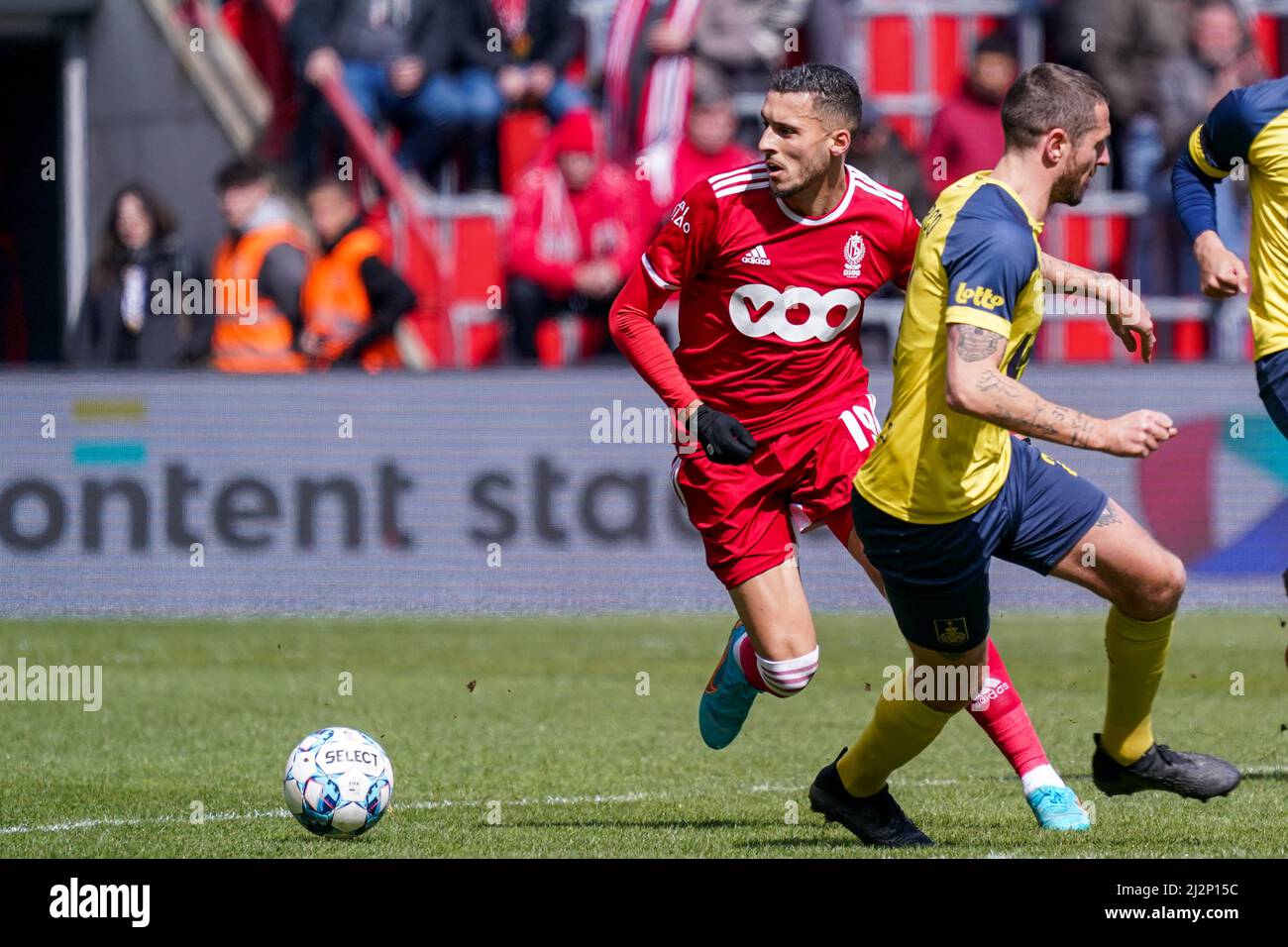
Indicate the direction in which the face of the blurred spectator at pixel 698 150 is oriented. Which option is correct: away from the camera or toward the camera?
toward the camera

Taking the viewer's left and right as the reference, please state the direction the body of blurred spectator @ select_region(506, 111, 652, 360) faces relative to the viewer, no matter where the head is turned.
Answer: facing the viewer

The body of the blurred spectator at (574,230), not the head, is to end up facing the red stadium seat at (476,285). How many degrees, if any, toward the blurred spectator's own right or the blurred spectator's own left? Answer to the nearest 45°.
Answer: approximately 135° to the blurred spectator's own right

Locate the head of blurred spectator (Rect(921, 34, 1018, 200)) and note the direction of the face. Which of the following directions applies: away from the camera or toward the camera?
toward the camera

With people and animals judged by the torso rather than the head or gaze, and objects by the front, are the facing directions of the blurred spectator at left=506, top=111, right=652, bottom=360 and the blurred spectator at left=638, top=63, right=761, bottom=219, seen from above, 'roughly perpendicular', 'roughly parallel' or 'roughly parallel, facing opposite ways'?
roughly parallel

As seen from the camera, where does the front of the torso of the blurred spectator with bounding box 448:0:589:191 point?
toward the camera

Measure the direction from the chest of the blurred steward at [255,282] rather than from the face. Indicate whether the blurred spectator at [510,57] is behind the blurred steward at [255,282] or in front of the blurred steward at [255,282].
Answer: behind

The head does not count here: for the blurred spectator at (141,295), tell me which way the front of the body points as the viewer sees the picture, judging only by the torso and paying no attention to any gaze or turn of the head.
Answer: toward the camera

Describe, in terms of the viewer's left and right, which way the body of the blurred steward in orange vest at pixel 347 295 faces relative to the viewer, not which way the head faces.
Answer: facing the viewer and to the left of the viewer

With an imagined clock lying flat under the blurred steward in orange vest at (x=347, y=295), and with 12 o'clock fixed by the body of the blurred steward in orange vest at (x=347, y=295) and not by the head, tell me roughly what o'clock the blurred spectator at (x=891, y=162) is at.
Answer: the blurred spectator at (x=891, y=162) is roughly at 8 o'clock from the blurred steward in orange vest at (x=347, y=295).

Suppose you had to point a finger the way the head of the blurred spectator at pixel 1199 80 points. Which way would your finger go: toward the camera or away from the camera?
toward the camera
